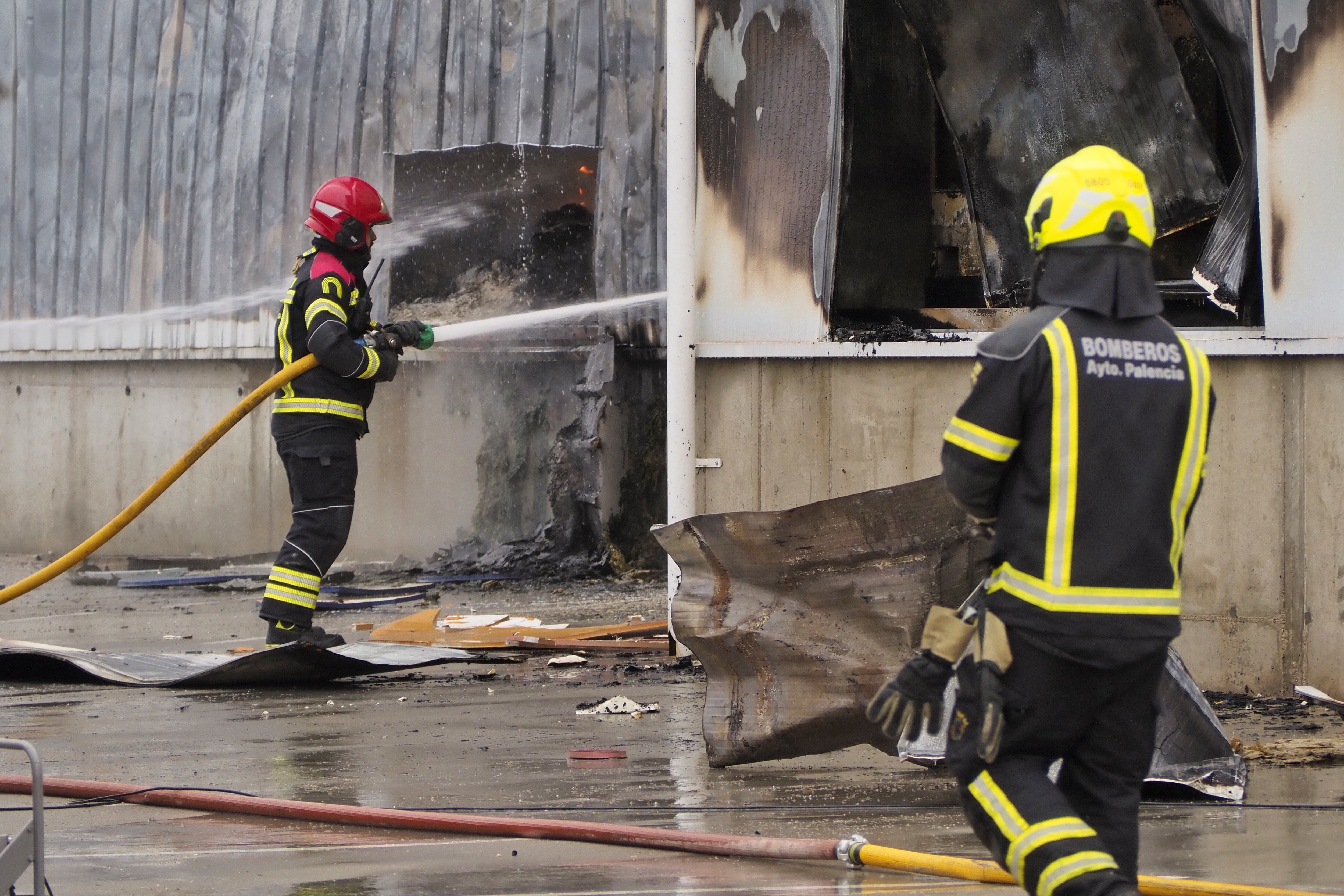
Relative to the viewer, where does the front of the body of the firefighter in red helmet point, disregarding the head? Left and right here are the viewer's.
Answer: facing to the right of the viewer

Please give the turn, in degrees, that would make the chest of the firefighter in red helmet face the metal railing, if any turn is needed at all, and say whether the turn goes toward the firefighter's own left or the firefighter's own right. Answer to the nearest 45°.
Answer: approximately 90° to the firefighter's own right

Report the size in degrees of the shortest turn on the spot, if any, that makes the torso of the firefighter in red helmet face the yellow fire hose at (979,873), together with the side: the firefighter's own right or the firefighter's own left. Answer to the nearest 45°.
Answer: approximately 90° to the firefighter's own right

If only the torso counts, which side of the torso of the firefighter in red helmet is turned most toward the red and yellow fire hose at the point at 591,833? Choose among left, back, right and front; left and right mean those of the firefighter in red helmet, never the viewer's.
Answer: right

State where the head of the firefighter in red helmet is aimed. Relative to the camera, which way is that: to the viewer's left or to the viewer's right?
to the viewer's right

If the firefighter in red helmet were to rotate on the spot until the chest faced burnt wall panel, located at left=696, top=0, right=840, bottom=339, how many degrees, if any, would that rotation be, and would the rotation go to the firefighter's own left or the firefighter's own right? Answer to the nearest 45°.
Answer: approximately 45° to the firefighter's own right
